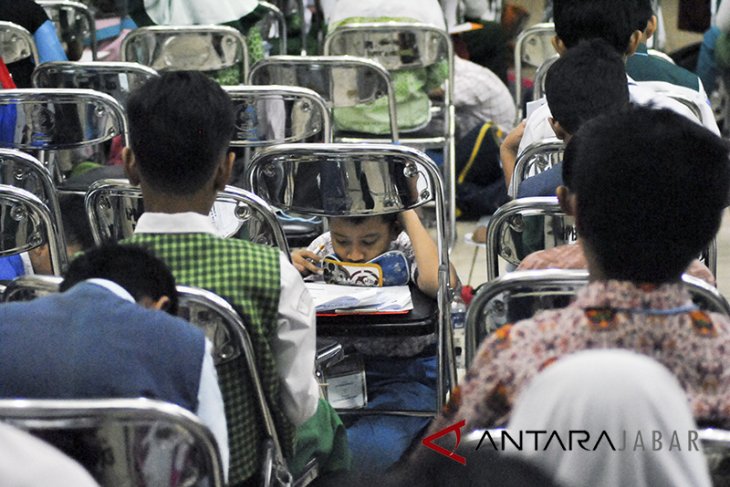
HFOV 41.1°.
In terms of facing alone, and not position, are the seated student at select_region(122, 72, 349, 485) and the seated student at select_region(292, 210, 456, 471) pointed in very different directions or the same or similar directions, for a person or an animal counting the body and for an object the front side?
very different directions

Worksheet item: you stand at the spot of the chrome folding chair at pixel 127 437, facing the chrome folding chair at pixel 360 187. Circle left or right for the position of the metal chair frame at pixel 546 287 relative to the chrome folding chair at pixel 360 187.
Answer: right

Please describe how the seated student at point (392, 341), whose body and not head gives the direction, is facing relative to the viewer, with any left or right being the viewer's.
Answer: facing the viewer

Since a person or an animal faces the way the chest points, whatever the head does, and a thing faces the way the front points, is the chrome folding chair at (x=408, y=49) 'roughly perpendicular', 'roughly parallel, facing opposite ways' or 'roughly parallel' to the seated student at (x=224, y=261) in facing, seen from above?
roughly parallel

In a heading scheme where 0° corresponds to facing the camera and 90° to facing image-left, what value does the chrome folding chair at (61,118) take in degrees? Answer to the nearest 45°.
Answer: approximately 180°

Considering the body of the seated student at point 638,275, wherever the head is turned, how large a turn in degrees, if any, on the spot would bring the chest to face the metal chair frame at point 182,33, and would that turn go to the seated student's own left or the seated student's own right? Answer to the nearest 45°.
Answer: approximately 45° to the seated student's own left

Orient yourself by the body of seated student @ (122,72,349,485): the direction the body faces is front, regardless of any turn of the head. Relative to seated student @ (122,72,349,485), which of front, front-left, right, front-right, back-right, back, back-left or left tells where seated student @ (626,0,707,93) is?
front-right

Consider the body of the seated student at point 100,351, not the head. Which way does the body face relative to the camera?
away from the camera

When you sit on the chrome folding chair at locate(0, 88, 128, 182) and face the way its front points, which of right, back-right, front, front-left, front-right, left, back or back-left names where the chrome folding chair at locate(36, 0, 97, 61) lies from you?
front

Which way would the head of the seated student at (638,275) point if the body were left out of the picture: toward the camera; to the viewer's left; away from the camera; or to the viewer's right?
away from the camera

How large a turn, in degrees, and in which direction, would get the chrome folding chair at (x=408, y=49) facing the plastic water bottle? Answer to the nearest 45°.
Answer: approximately 180°

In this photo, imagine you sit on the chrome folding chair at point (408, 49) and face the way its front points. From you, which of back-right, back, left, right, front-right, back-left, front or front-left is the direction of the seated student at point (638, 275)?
back

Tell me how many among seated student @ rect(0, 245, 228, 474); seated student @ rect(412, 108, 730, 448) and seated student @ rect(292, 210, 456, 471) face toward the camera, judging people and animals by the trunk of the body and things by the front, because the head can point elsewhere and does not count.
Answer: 1

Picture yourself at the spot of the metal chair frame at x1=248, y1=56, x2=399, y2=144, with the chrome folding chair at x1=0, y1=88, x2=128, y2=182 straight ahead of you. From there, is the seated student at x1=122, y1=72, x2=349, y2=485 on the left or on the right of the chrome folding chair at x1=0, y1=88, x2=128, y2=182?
left

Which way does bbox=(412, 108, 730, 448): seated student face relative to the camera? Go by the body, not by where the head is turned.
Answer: away from the camera

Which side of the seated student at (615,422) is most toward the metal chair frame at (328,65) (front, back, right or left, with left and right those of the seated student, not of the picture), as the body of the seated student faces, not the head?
front

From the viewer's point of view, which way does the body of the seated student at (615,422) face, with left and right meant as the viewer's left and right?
facing away from the viewer

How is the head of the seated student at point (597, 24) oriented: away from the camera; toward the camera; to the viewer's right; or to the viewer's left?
away from the camera
